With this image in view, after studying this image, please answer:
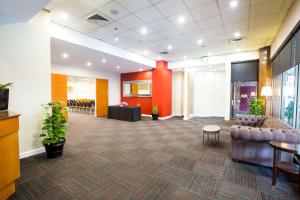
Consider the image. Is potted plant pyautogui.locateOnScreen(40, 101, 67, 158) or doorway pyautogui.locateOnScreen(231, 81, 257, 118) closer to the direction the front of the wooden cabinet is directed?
the doorway

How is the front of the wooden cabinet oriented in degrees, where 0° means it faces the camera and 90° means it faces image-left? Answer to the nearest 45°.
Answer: approximately 315°

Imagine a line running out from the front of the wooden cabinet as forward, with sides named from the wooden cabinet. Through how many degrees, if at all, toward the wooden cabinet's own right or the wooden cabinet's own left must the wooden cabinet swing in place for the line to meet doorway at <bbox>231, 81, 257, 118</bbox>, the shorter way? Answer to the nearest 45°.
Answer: approximately 45° to the wooden cabinet's own left

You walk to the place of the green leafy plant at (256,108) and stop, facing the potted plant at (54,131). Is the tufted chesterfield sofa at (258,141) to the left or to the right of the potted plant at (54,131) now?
left

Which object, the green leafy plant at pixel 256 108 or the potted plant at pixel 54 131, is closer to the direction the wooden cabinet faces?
the green leafy plant

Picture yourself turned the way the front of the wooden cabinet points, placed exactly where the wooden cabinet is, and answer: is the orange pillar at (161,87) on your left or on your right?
on your left

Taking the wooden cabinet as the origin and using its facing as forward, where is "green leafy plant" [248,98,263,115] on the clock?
The green leafy plant is roughly at 11 o'clock from the wooden cabinet.

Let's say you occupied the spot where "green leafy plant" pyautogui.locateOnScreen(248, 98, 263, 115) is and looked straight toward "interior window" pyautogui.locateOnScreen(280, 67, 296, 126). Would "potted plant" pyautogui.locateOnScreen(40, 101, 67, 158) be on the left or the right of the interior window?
right
